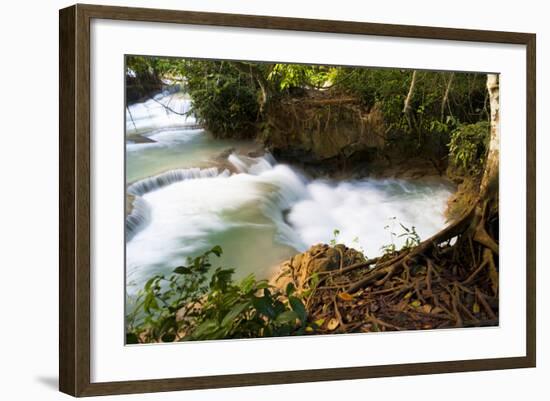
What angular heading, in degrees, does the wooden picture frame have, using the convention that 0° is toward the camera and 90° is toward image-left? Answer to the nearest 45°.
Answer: approximately 315°
